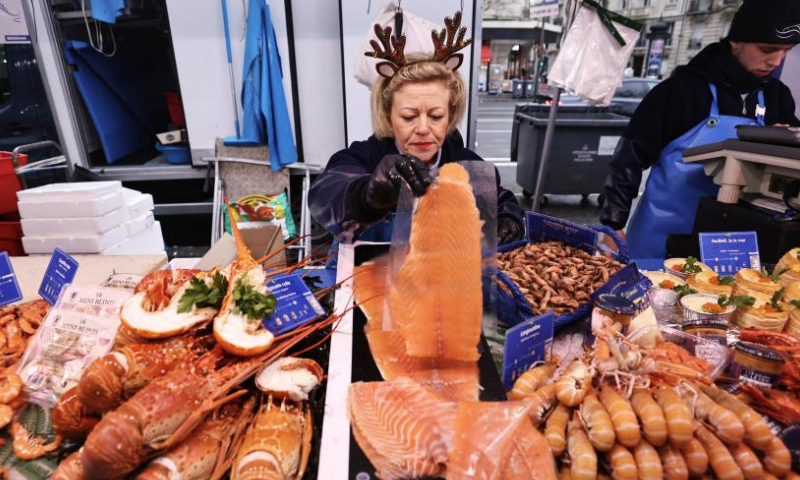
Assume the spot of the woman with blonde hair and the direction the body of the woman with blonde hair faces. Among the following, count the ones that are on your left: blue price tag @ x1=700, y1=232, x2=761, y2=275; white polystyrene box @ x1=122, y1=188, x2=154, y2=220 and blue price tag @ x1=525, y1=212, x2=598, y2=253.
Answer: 2

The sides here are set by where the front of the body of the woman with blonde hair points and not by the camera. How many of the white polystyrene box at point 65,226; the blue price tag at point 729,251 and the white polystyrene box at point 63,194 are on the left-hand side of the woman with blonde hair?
1

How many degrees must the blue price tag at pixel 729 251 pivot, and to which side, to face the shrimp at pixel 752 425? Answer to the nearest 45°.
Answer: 0° — it already faces it

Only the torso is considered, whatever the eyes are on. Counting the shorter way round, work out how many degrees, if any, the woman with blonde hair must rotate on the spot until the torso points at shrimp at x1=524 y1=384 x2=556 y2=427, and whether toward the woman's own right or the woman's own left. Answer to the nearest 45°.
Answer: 0° — they already face it

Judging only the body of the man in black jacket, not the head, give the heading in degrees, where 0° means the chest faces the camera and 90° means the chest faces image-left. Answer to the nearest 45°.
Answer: approximately 315°

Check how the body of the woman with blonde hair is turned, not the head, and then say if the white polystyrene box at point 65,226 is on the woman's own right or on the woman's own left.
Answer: on the woman's own right

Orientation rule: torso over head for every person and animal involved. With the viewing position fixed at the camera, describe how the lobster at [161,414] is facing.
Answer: facing away from the viewer and to the right of the viewer

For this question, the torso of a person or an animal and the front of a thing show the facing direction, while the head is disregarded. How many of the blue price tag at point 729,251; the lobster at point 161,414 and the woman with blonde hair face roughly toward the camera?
2
